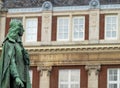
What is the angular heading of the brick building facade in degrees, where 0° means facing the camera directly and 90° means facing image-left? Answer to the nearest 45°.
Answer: approximately 0°
